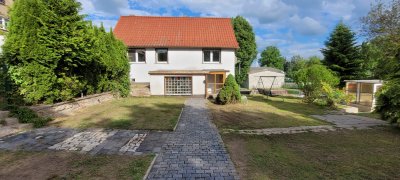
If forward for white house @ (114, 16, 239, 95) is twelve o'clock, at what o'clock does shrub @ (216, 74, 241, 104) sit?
The shrub is roughly at 11 o'clock from the white house.

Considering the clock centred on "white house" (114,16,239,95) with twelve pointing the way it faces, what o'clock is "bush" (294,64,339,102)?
The bush is roughly at 10 o'clock from the white house.

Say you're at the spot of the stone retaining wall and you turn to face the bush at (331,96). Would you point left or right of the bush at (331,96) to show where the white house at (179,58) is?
left

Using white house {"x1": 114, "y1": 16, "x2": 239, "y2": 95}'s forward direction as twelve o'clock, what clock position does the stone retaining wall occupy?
The stone retaining wall is roughly at 1 o'clock from the white house.

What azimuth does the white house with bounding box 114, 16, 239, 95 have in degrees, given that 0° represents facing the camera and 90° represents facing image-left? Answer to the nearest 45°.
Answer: approximately 0°

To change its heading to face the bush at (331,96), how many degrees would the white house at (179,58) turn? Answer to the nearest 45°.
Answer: approximately 45° to its left

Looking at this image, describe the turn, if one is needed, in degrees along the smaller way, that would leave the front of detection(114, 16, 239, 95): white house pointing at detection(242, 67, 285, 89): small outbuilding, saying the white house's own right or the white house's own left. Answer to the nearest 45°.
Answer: approximately 135° to the white house's own left

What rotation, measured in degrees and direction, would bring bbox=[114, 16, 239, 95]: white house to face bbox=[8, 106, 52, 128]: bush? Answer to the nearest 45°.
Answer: approximately 45° to its right

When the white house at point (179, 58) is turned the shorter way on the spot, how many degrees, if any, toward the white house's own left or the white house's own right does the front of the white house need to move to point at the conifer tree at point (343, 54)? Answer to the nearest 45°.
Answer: approximately 90° to the white house's own left

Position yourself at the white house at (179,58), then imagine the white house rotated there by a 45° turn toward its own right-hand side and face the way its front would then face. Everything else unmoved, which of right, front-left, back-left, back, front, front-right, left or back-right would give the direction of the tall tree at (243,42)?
back
